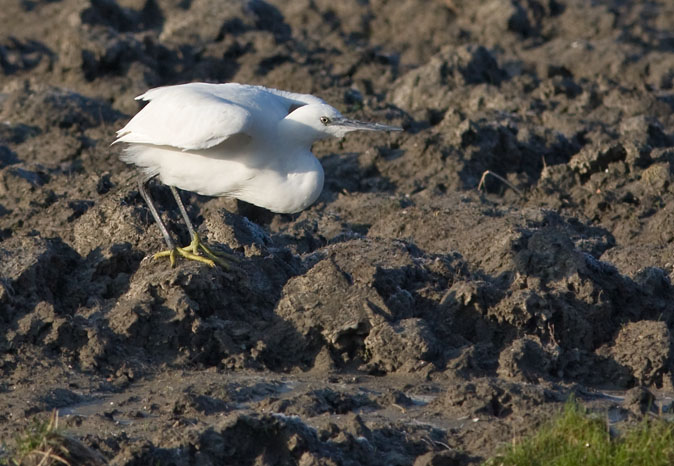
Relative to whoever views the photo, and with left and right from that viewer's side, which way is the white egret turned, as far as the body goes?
facing to the right of the viewer
